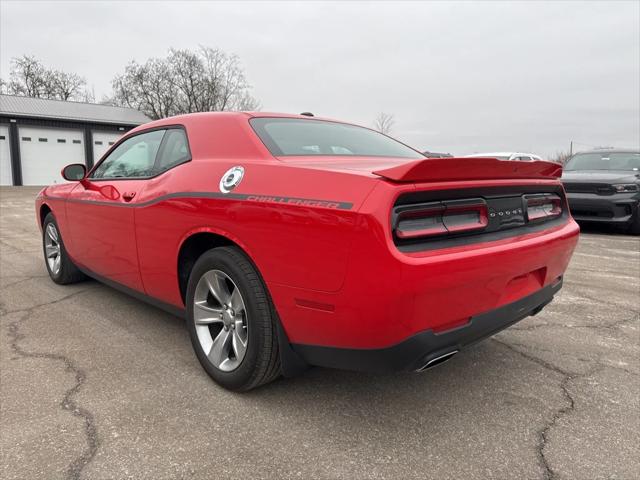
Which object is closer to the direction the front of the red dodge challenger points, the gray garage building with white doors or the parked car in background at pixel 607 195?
the gray garage building with white doors

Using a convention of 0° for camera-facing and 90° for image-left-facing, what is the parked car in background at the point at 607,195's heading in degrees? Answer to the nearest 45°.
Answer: approximately 45°

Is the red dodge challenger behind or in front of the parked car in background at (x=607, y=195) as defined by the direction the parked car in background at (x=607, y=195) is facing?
in front

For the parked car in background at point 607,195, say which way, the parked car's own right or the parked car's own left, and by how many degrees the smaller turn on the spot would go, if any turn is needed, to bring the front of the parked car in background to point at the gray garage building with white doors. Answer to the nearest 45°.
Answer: approximately 45° to the parked car's own right

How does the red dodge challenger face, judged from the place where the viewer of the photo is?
facing away from the viewer and to the left of the viewer

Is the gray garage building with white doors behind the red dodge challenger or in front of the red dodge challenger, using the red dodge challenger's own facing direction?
in front

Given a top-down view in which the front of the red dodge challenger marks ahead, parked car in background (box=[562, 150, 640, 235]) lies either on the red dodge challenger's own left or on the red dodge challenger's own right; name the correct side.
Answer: on the red dodge challenger's own right

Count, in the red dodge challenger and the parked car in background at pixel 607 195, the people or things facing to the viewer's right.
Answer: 0
